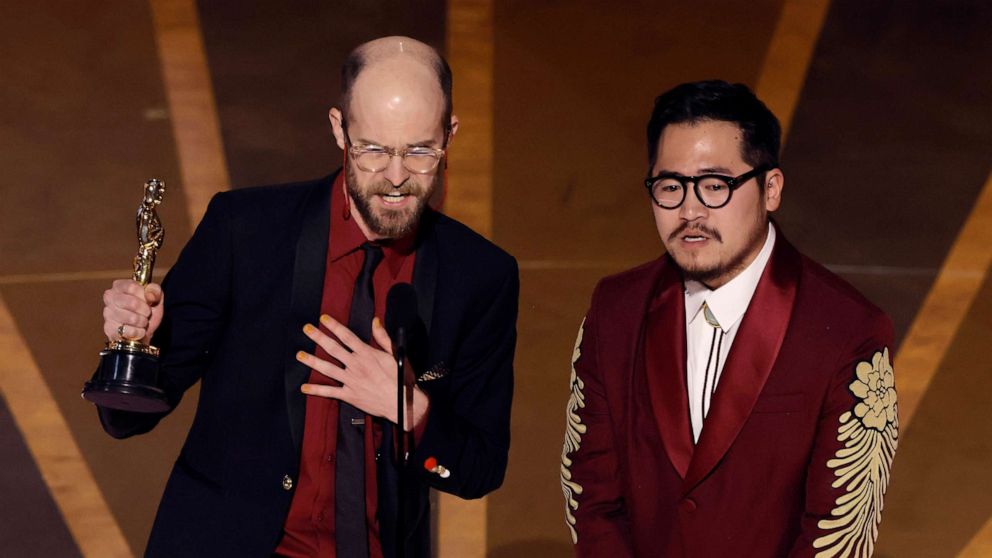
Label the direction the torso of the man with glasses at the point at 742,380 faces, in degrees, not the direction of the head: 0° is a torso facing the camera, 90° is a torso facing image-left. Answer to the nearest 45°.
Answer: approximately 45°

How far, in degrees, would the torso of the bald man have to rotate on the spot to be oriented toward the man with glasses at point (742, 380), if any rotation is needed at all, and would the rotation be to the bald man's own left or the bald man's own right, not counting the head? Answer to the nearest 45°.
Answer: approximately 90° to the bald man's own left

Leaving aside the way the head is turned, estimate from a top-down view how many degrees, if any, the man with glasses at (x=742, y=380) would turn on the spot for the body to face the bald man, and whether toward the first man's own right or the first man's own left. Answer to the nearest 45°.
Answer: approximately 45° to the first man's own right
